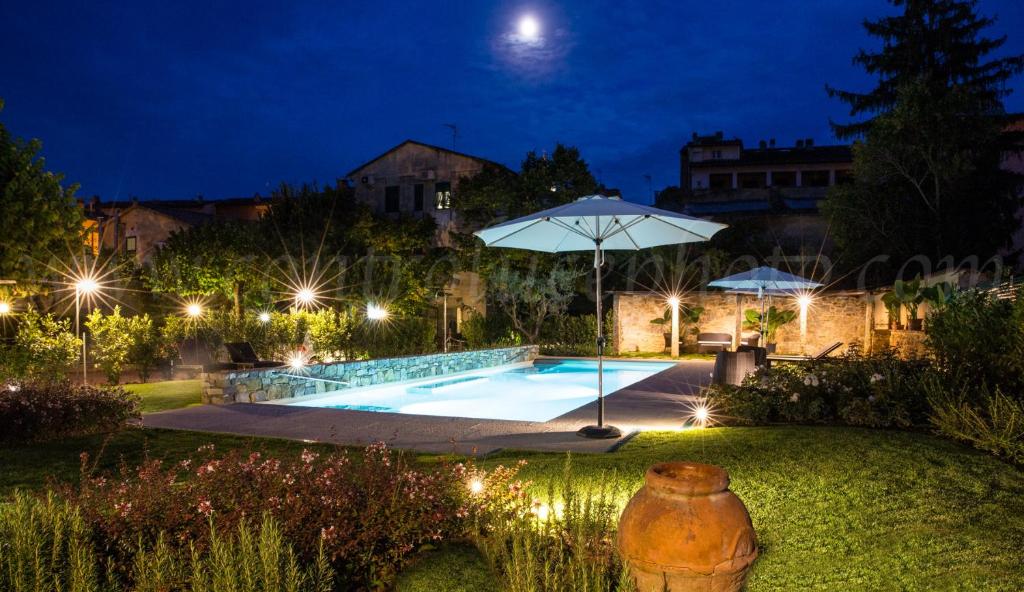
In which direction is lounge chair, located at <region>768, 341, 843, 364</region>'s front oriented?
to the viewer's left

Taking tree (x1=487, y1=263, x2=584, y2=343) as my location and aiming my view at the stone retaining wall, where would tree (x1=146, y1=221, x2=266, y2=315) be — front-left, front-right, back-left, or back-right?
front-right

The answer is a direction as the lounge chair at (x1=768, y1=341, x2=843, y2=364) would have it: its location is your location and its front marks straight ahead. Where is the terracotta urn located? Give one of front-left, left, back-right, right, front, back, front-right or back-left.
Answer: left

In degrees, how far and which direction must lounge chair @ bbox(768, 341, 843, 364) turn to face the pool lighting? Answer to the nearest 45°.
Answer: approximately 90° to its left

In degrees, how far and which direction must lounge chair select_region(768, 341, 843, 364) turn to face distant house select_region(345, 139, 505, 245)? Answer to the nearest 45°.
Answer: approximately 45° to its right

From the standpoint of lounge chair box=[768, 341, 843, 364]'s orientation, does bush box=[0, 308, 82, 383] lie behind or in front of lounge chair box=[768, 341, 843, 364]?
in front

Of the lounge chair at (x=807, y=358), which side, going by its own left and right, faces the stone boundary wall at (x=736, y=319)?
right

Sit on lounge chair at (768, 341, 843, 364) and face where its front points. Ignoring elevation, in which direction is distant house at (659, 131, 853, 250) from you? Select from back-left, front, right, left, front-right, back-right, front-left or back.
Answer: right

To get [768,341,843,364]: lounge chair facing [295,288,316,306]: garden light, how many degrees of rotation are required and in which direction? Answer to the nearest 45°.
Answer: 0° — it already faces it

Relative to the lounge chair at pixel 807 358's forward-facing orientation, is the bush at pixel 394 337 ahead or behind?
ahead

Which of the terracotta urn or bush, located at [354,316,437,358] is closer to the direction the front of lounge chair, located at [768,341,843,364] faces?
the bush

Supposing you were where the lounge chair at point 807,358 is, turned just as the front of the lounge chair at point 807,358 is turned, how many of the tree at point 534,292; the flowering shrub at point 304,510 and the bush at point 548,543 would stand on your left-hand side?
2

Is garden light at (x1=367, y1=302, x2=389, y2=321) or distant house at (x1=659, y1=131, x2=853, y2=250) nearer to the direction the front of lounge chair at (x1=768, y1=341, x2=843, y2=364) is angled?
the garden light

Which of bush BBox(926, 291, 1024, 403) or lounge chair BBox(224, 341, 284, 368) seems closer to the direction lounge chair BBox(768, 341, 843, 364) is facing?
the lounge chair

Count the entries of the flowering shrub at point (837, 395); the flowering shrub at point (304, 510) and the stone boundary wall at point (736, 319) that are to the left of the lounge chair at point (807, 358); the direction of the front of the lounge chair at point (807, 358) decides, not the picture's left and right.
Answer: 2
